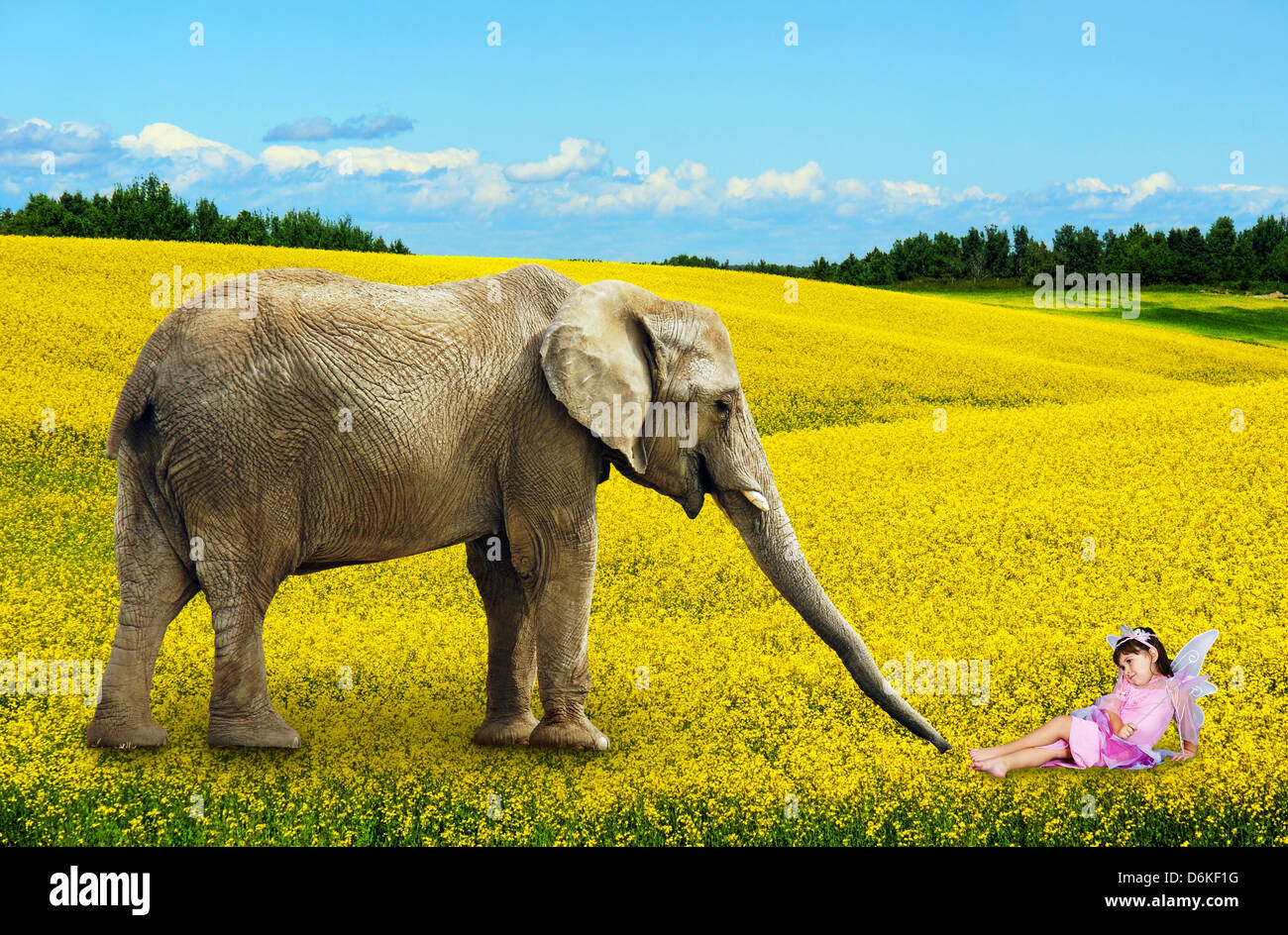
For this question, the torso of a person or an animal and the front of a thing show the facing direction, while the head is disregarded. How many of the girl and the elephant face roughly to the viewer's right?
1

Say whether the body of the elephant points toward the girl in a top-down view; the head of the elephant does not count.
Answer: yes

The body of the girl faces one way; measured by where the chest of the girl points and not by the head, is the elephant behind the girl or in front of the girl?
in front

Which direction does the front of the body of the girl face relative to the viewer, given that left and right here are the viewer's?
facing the viewer and to the left of the viewer

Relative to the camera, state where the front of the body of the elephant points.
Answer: to the viewer's right
